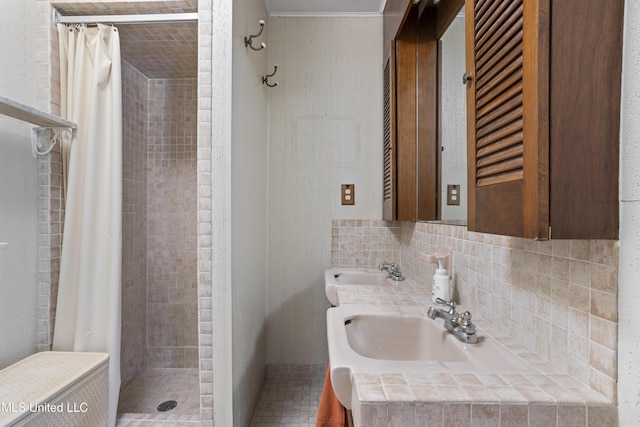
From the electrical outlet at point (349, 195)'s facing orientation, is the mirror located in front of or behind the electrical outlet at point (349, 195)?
in front

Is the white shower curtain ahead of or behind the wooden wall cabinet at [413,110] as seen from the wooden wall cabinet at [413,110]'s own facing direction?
ahead

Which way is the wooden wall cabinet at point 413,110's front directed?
to the viewer's left

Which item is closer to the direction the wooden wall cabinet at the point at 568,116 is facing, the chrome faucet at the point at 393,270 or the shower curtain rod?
the shower curtain rod

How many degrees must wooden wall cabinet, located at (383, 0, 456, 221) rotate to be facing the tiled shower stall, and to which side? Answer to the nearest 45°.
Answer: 0° — it already faces it

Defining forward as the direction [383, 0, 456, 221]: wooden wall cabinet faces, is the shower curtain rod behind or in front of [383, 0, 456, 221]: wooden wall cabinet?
in front

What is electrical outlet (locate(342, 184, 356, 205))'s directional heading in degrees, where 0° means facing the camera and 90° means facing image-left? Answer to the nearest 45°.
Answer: approximately 0°

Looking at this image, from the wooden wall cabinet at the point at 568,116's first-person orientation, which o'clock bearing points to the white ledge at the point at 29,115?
The white ledge is roughly at 1 o'clock from the wooden wall cabinet.

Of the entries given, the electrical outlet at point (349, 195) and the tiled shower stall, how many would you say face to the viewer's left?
0

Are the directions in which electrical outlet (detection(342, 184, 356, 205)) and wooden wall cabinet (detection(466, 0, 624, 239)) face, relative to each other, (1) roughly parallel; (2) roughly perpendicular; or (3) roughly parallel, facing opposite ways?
roughly perpendicular
